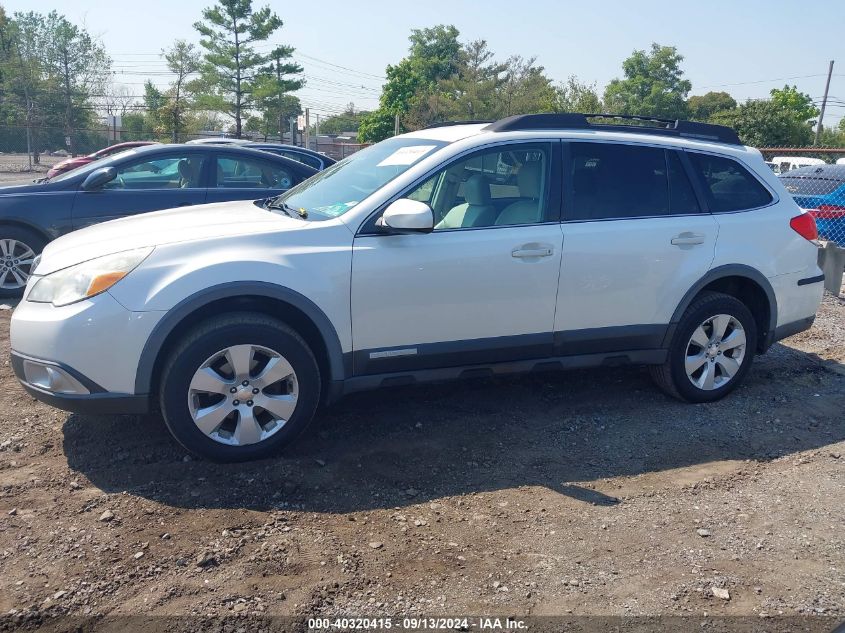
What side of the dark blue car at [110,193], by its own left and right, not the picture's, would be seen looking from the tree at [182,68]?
right

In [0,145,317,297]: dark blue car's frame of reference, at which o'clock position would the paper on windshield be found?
The paper on windshield is roughly at 8 o'clock from the dark blue car.

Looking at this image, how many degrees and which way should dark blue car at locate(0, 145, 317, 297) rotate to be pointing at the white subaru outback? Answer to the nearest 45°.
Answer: approximately 135° to its left

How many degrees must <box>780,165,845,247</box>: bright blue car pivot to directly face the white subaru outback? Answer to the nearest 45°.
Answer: approximately 180°

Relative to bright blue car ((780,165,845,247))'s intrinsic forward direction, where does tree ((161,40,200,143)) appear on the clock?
The tree is roughly at 10 o'clock from the bright blue car.

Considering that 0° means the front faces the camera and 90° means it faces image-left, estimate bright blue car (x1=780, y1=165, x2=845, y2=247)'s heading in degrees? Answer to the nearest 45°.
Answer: approximately 180°

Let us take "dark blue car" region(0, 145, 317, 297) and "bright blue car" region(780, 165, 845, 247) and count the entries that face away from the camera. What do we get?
1

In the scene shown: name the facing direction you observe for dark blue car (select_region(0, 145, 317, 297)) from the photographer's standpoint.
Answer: facing to the left of the viewer
